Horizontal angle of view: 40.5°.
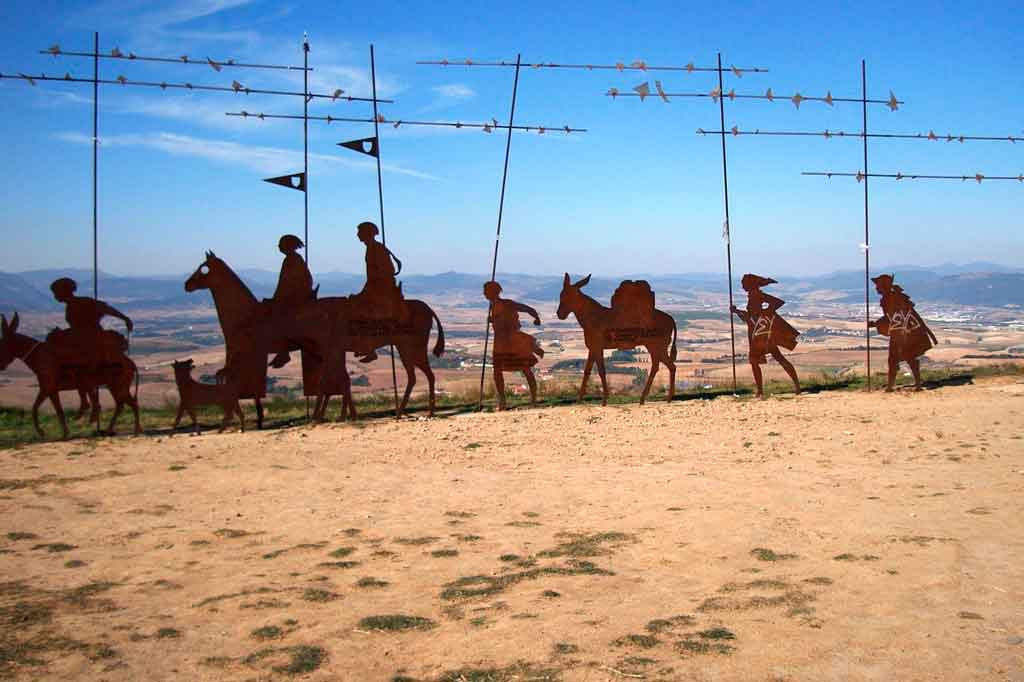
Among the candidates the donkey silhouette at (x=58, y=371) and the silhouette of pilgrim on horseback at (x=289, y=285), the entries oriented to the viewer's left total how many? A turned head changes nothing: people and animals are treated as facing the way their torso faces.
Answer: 2

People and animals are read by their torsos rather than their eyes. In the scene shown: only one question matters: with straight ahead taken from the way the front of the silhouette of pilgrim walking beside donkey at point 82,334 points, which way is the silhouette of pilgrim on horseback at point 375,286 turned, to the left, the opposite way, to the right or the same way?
the same way

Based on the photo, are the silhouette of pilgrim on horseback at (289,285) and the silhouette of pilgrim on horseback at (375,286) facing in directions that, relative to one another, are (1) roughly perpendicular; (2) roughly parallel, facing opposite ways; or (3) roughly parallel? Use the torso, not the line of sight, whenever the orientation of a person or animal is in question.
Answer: roughly parallel

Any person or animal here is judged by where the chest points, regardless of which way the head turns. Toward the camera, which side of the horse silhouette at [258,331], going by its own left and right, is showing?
left

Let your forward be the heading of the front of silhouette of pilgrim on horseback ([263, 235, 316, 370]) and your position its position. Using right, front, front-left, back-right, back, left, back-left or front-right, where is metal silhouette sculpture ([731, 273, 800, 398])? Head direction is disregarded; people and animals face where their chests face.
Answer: back

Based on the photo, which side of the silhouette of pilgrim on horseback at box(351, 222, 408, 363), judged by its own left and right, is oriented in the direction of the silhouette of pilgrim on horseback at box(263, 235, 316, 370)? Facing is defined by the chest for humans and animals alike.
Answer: front

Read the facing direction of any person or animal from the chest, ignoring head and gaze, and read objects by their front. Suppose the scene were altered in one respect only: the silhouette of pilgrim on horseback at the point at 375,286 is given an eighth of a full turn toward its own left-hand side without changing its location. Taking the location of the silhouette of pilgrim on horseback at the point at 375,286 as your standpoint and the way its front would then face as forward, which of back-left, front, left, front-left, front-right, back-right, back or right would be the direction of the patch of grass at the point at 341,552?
front-left

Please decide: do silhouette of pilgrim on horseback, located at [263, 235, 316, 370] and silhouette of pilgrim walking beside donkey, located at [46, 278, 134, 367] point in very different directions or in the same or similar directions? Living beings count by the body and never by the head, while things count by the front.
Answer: same or similar directions

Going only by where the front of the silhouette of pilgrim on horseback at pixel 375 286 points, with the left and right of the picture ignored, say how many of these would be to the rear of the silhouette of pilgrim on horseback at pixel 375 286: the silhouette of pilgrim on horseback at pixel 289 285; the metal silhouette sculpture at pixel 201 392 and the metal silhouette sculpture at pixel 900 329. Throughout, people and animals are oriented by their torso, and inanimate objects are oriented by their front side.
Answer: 1

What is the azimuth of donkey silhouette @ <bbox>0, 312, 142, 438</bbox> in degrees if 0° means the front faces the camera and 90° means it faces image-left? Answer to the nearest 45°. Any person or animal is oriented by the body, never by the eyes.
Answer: approximately 90°

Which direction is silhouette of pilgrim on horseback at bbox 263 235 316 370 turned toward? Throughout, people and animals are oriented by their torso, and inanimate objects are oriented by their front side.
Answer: to the viewer's left

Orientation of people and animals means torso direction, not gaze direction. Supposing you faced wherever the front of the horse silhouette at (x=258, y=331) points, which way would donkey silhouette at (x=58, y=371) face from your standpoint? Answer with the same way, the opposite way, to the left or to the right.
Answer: the same way

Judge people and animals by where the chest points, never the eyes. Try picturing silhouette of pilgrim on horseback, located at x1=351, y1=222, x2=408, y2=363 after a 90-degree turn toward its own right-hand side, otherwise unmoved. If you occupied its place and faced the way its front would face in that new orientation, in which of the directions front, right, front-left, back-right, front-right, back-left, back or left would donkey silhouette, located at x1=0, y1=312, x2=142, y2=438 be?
left

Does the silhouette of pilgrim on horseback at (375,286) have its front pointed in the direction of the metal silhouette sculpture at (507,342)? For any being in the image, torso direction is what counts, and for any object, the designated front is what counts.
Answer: no

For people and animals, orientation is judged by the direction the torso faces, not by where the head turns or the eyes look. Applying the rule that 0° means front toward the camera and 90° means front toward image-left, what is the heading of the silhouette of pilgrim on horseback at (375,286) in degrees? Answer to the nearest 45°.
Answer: approximately 90°

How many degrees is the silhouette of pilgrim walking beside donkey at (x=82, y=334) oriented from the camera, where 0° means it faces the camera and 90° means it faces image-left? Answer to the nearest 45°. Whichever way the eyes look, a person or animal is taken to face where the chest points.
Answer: approximately 90°

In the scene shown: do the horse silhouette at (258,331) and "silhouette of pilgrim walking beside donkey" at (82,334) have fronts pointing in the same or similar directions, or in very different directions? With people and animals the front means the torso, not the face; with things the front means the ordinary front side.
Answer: same or similar directions
